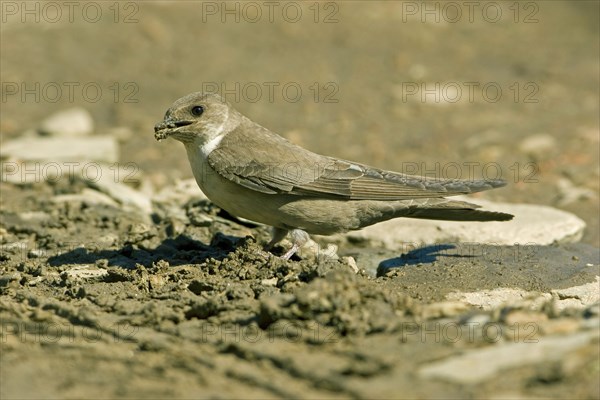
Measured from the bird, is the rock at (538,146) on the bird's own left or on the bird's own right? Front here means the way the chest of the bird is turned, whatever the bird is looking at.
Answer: on the bird's own right

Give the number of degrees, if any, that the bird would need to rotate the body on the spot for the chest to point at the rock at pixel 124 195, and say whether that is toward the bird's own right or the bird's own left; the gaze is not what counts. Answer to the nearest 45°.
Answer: approximately 45° to the bird's own right

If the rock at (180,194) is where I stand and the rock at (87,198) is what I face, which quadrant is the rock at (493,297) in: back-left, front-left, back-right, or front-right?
back-left

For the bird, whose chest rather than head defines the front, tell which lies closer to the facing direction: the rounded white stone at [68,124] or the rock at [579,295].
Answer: the rounded white stone

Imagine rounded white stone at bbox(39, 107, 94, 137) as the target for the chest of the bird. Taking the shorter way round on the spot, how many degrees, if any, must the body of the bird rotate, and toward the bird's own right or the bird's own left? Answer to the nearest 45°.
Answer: approximately 45° to the bird's own right

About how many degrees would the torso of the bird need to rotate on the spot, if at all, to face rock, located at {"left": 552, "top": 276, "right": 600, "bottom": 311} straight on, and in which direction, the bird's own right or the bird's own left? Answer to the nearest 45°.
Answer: approximately 180°

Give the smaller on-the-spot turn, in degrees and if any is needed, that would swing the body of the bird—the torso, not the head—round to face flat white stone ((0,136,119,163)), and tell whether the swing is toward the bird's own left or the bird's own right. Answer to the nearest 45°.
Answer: approximately 45° to the bird's own right

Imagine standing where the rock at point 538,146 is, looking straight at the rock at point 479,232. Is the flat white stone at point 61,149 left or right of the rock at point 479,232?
right

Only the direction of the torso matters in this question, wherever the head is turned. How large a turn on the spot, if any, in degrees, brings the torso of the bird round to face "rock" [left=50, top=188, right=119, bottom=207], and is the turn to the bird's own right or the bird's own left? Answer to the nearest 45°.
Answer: approximately 45° to the bird's own right

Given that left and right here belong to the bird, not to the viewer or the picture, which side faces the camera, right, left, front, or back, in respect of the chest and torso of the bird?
left
